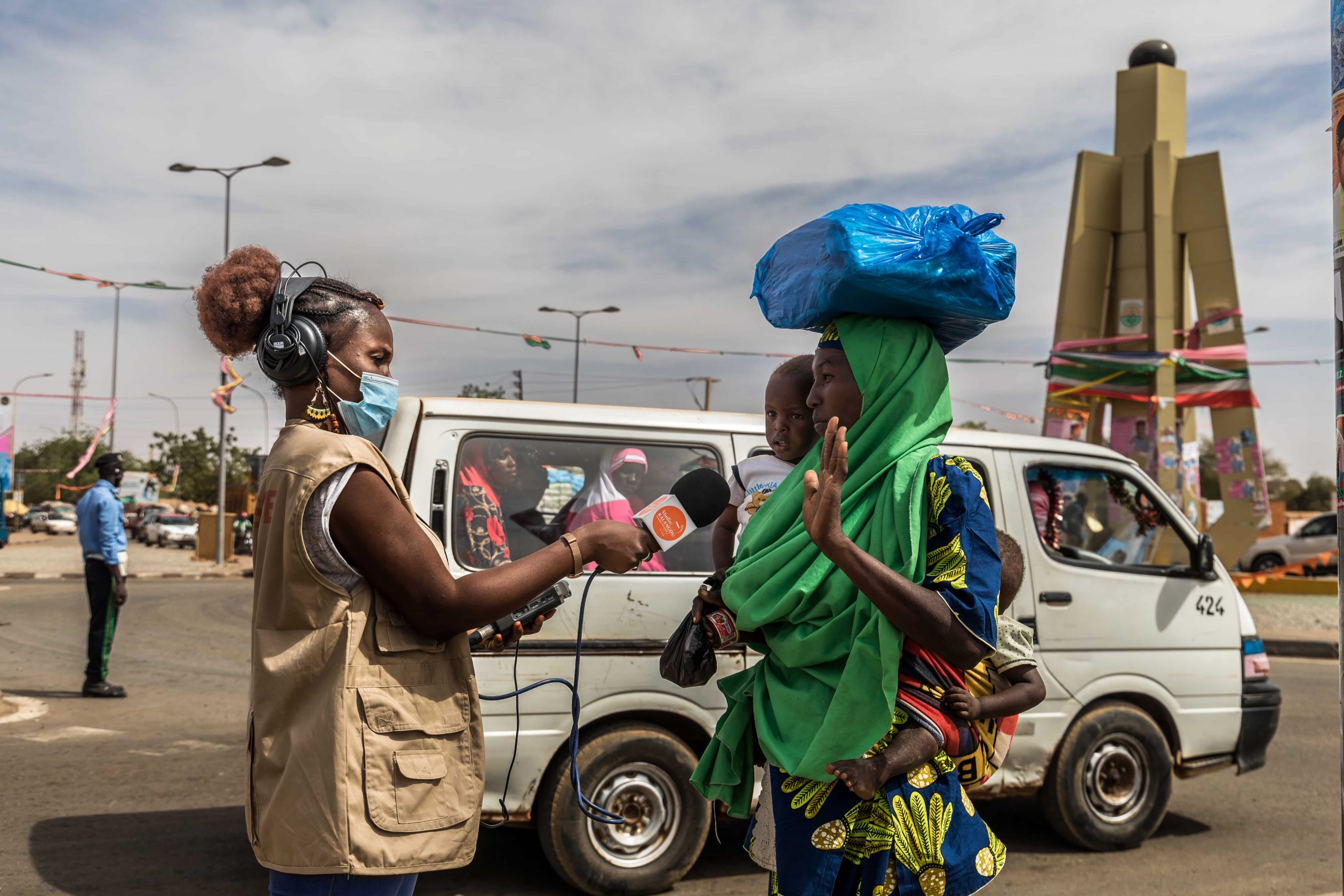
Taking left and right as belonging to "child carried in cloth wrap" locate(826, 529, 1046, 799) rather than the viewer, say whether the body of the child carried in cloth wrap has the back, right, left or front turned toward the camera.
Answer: left

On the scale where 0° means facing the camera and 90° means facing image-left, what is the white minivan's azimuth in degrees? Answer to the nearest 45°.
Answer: approximately 270°

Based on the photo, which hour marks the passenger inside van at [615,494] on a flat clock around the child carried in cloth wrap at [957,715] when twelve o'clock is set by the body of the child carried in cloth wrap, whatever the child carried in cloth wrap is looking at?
The passenger inside van is roughly at 2 o'clock from the child carried in cloth wrap.

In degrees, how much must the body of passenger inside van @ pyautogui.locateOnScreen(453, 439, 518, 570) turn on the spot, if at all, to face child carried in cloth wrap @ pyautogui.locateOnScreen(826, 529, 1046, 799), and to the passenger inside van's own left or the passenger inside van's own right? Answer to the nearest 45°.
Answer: approximately 90° to the passenger inside van's own right

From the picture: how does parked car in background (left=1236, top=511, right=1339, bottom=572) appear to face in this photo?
to the viewer's left

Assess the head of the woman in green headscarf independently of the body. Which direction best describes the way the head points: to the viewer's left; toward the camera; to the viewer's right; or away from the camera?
to the viewer's left

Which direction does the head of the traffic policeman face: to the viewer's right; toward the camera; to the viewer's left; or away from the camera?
to the viewer's right

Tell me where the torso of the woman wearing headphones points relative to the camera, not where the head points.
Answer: to the viewer's right

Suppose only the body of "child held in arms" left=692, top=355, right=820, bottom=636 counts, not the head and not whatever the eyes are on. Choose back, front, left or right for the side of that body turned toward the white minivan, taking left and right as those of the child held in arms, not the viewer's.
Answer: back

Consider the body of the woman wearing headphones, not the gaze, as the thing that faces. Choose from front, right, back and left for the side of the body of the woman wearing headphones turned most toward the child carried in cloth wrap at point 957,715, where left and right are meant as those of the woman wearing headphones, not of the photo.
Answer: front

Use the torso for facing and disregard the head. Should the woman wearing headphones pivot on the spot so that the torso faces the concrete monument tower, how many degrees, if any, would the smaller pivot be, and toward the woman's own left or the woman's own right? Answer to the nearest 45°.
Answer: approximately 45° to the woman's own left

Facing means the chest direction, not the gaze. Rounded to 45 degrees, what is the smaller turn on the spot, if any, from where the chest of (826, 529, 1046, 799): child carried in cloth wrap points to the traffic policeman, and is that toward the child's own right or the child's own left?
approximately 45° to the child's own right

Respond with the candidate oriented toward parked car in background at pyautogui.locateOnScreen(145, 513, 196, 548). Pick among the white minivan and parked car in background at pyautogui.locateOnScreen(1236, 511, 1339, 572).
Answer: parked car in background at pyautogui.locateOnScreen(1236, 511, 1339, 572)
